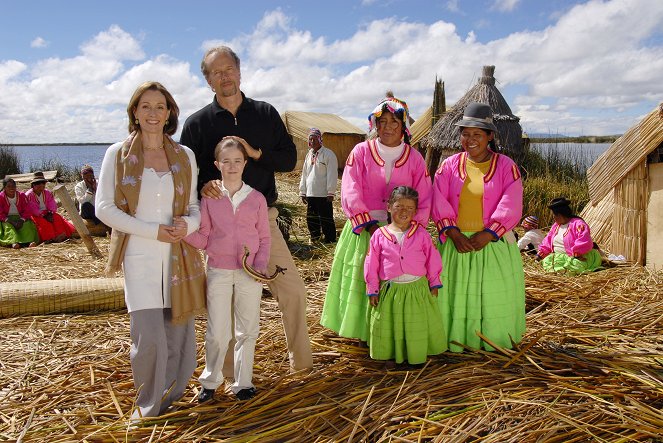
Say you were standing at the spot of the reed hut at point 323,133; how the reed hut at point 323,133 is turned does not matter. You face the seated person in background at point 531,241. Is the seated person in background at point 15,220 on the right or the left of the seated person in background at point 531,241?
right

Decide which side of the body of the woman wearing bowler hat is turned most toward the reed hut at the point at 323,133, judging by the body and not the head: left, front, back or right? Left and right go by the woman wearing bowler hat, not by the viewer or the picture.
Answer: back

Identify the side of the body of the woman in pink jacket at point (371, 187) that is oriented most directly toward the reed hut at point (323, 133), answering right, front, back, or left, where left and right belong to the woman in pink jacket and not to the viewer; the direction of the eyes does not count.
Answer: back

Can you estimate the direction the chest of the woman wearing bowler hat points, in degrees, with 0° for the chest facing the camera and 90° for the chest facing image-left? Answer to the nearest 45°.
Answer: approximately 0°

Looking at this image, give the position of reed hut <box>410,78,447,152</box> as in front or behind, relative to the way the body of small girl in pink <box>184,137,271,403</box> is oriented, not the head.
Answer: behind

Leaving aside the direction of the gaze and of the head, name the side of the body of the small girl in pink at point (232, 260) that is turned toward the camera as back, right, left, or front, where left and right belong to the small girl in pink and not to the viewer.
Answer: front

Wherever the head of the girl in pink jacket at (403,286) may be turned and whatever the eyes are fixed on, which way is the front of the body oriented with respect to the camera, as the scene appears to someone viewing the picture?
toward the camera

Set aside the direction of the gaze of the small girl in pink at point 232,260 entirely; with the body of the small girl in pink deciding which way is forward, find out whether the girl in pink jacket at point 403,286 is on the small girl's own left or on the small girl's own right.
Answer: on the small girl's own left

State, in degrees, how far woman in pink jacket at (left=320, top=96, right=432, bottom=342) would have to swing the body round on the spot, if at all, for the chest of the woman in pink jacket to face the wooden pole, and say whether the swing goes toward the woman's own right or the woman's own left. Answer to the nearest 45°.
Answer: approximately 135° to the woman's own right

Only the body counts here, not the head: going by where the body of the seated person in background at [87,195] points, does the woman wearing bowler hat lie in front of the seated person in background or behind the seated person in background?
in front
